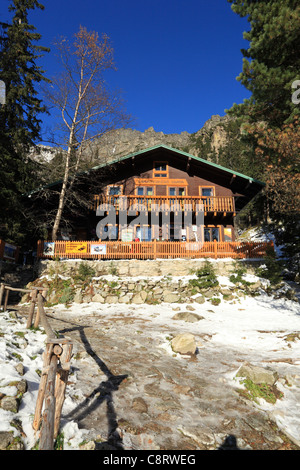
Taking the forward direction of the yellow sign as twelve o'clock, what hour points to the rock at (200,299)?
The rock is roughly at 10 o'clock from the yellow sign.

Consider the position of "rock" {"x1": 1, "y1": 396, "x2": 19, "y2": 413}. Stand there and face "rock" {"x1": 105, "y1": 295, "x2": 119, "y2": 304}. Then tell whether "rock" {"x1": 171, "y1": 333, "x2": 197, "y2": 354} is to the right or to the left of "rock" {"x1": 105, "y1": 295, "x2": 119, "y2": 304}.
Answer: right

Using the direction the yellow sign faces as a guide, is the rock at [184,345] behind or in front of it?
in front

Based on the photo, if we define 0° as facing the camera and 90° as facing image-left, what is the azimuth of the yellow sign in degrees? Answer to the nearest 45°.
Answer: approximately 0°

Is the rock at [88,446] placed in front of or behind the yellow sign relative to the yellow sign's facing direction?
in front

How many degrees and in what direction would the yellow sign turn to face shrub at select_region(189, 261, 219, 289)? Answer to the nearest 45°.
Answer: approximately 45° to its left

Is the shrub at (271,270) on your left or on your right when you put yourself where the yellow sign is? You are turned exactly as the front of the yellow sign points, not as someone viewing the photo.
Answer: on your left

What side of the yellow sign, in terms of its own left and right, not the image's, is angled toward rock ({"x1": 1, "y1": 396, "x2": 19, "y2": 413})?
front

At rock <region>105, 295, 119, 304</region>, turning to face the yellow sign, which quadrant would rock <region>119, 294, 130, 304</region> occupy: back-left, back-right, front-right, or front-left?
back-right

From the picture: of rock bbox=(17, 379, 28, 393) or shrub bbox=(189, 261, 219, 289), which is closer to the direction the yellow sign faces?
the rock

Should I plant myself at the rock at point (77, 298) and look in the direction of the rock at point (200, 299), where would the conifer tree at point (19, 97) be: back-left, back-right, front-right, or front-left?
back-left
